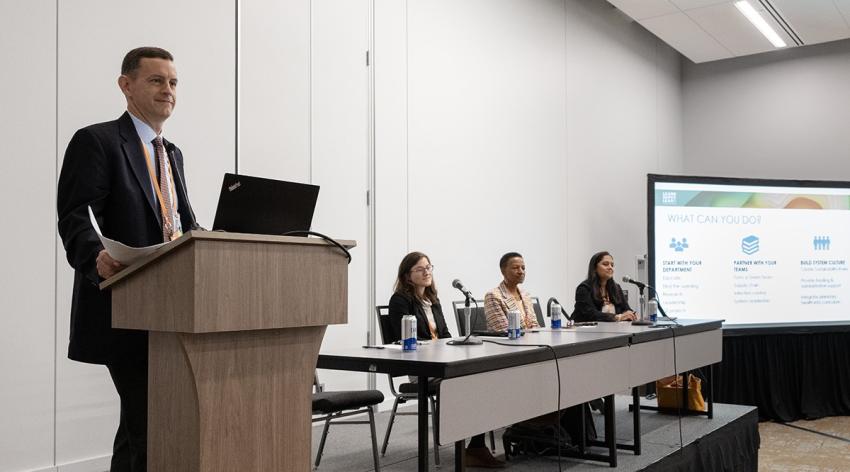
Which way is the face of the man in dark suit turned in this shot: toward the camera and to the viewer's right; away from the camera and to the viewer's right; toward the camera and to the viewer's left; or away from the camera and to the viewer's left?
toward the camera and to the viewer's right

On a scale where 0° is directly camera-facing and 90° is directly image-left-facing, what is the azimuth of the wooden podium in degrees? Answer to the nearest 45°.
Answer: approximately 315°

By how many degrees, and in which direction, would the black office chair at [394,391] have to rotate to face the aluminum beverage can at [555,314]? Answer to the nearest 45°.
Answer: approximately 45° to its left

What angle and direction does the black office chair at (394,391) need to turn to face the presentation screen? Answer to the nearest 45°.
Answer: approximately 90° to its left

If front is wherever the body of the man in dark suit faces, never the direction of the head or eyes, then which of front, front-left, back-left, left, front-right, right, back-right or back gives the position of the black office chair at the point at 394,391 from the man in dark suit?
left

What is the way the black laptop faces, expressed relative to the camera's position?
facing away from the viewer and to the left of the viewer

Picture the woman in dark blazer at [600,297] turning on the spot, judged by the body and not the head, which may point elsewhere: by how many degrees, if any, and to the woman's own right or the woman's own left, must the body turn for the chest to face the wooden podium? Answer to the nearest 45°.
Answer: approximately 45° to the woman's own right

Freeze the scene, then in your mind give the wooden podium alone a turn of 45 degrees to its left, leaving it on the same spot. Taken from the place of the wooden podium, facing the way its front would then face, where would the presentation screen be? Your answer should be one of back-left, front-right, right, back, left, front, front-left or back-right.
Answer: front-left

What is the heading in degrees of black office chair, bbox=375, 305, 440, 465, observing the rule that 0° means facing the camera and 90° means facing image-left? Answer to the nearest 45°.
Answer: approximately 315°

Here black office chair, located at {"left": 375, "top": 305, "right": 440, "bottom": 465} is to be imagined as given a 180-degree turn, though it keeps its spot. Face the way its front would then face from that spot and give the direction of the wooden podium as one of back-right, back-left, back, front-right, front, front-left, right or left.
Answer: back-left

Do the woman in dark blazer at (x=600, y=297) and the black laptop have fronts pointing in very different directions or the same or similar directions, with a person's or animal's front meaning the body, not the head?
very different directions
